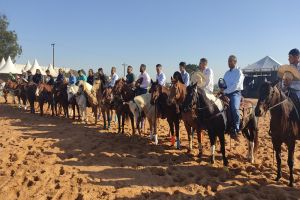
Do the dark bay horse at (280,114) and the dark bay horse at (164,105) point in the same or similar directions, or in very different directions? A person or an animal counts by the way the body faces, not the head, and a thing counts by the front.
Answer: same or similar directions

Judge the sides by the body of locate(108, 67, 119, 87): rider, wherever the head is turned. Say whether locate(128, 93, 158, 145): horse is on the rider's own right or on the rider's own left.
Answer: on the rider's own left

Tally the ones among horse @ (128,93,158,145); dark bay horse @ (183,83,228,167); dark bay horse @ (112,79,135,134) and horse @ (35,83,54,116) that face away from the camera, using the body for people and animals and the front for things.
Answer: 0

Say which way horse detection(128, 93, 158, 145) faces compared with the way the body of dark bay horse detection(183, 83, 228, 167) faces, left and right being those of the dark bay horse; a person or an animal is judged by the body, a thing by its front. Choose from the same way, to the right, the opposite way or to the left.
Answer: the same way

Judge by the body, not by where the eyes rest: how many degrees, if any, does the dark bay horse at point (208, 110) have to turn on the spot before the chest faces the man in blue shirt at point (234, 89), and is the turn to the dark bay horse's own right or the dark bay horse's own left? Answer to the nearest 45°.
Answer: approximately 135° to the dark bay horse's own left

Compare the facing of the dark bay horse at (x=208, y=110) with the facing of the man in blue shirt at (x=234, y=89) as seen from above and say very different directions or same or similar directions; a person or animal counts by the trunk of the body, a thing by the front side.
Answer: same or similar directions

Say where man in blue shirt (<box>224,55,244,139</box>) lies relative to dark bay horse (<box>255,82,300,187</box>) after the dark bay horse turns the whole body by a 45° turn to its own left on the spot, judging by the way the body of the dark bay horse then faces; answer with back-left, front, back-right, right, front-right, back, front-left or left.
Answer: back-right

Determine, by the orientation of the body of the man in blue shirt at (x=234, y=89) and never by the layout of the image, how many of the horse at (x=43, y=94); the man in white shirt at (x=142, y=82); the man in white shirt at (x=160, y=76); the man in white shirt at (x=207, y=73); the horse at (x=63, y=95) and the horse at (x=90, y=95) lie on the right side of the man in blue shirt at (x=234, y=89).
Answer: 6

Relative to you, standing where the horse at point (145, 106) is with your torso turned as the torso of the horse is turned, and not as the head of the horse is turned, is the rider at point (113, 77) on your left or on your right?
on your right

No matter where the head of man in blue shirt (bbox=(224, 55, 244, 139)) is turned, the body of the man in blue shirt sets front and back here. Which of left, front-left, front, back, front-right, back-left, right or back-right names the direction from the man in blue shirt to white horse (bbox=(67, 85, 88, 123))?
right

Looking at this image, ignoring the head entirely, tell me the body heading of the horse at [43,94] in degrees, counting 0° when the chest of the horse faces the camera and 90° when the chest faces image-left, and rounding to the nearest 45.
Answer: approximately 45°

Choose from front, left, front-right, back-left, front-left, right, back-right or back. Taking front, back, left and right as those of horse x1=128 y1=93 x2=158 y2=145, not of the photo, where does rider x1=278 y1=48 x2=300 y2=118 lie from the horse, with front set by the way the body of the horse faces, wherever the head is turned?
left

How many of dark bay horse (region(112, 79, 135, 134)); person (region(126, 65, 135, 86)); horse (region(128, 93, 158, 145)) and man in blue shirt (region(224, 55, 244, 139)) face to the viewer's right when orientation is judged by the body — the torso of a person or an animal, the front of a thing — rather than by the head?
0

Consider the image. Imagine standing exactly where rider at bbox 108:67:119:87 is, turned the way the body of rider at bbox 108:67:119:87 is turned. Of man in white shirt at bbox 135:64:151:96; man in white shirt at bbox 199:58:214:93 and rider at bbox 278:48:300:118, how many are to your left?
3

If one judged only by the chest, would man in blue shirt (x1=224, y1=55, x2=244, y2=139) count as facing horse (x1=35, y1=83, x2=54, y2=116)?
no

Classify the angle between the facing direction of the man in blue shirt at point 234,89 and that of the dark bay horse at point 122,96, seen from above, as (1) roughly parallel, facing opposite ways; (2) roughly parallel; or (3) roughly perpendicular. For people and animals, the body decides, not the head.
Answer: roughly parallel

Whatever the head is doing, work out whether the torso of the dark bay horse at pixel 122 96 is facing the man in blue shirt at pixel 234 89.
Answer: no

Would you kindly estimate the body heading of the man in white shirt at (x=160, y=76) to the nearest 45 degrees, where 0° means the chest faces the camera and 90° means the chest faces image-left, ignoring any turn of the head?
approximately 45°
